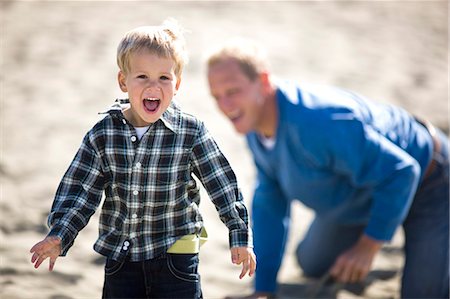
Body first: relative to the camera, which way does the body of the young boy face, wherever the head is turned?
toward the camera
